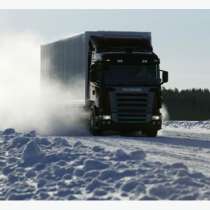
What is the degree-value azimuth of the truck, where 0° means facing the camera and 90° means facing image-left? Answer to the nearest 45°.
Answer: approximately 0°
